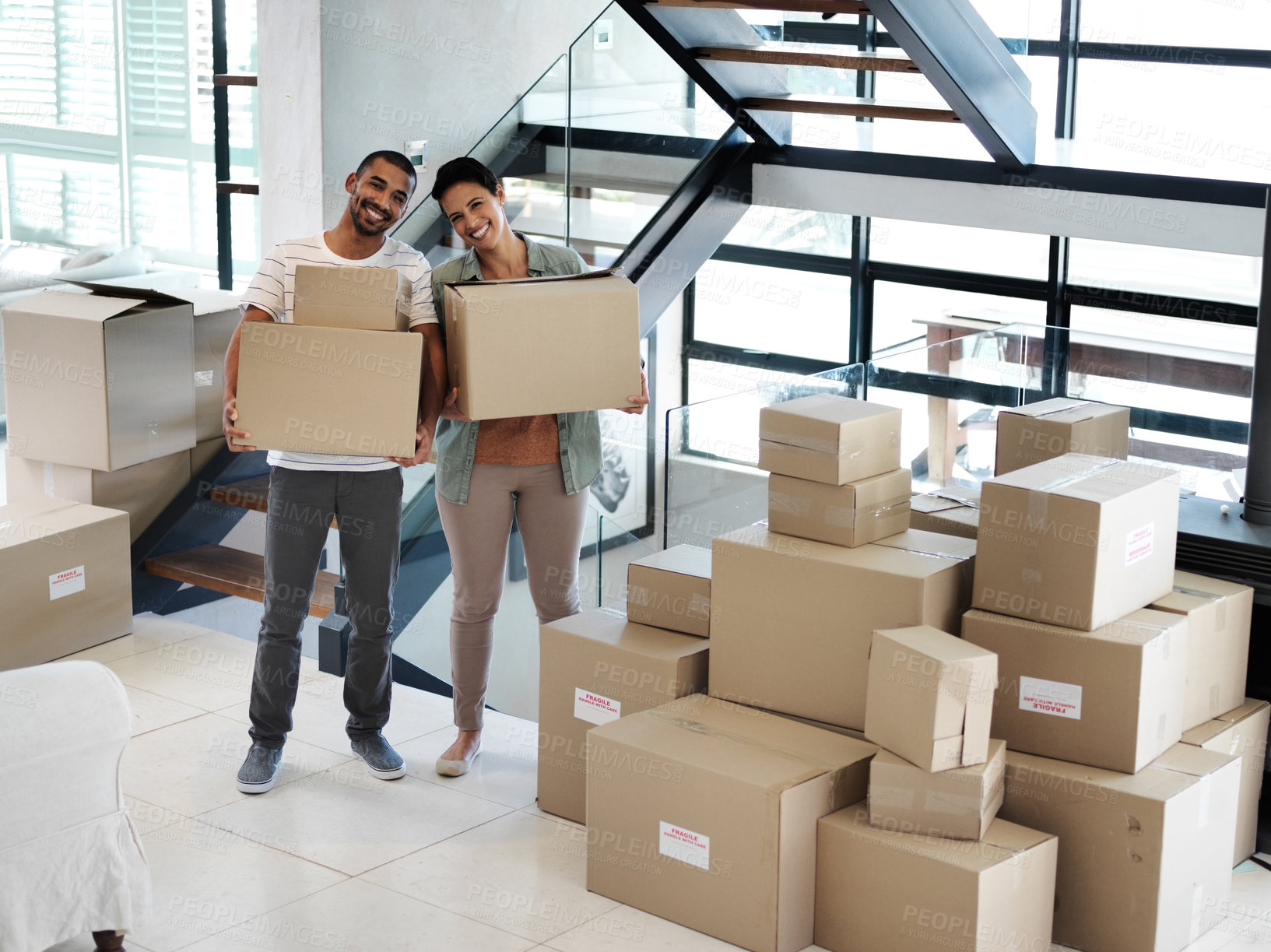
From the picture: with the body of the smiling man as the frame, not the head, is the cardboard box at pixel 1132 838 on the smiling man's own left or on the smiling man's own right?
on the smiling man's own left

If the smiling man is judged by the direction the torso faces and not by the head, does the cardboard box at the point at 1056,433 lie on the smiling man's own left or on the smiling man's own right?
on the smiling man's own left

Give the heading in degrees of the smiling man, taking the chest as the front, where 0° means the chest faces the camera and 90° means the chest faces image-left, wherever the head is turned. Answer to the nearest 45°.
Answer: approximately 0°

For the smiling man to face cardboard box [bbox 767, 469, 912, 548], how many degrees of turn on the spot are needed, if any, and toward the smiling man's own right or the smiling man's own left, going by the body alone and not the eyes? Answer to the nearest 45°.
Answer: approximately 45° to the smiling man's own left

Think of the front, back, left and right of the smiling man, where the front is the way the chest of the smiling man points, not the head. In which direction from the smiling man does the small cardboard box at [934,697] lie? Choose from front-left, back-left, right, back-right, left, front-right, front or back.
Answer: front-left

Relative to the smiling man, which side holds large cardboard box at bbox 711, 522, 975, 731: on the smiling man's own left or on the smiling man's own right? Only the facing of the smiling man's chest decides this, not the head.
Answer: on the smiling man's own left

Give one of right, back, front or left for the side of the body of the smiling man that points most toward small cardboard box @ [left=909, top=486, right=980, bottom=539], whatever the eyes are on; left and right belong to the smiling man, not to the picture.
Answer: left
